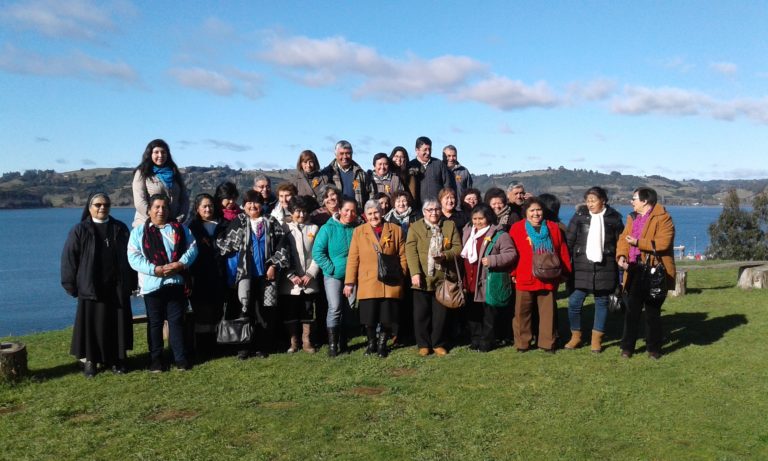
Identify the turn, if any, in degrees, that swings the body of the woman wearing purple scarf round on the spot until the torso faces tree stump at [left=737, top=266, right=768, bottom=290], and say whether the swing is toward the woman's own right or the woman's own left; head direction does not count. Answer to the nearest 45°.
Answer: approximately 135° to the woman's own right

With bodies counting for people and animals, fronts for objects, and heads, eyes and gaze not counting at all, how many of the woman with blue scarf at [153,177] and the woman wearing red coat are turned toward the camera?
2

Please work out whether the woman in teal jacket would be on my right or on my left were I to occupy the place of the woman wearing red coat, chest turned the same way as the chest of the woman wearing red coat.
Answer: on my right

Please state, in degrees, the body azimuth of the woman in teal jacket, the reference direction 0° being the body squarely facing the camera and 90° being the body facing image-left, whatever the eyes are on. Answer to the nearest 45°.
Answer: approximately 315°

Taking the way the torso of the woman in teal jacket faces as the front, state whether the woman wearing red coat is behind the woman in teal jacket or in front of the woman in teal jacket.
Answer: in front

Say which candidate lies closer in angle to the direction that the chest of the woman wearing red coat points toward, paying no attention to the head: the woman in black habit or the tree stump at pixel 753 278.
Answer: the woman in black habit

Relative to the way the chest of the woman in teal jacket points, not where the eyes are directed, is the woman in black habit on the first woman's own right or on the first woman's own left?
on the first woman's own right

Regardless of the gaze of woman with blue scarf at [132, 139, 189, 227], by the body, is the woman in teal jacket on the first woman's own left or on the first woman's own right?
on the first woman's own left

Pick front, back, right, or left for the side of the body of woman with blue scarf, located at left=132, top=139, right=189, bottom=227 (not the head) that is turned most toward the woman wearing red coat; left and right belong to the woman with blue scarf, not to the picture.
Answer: left
